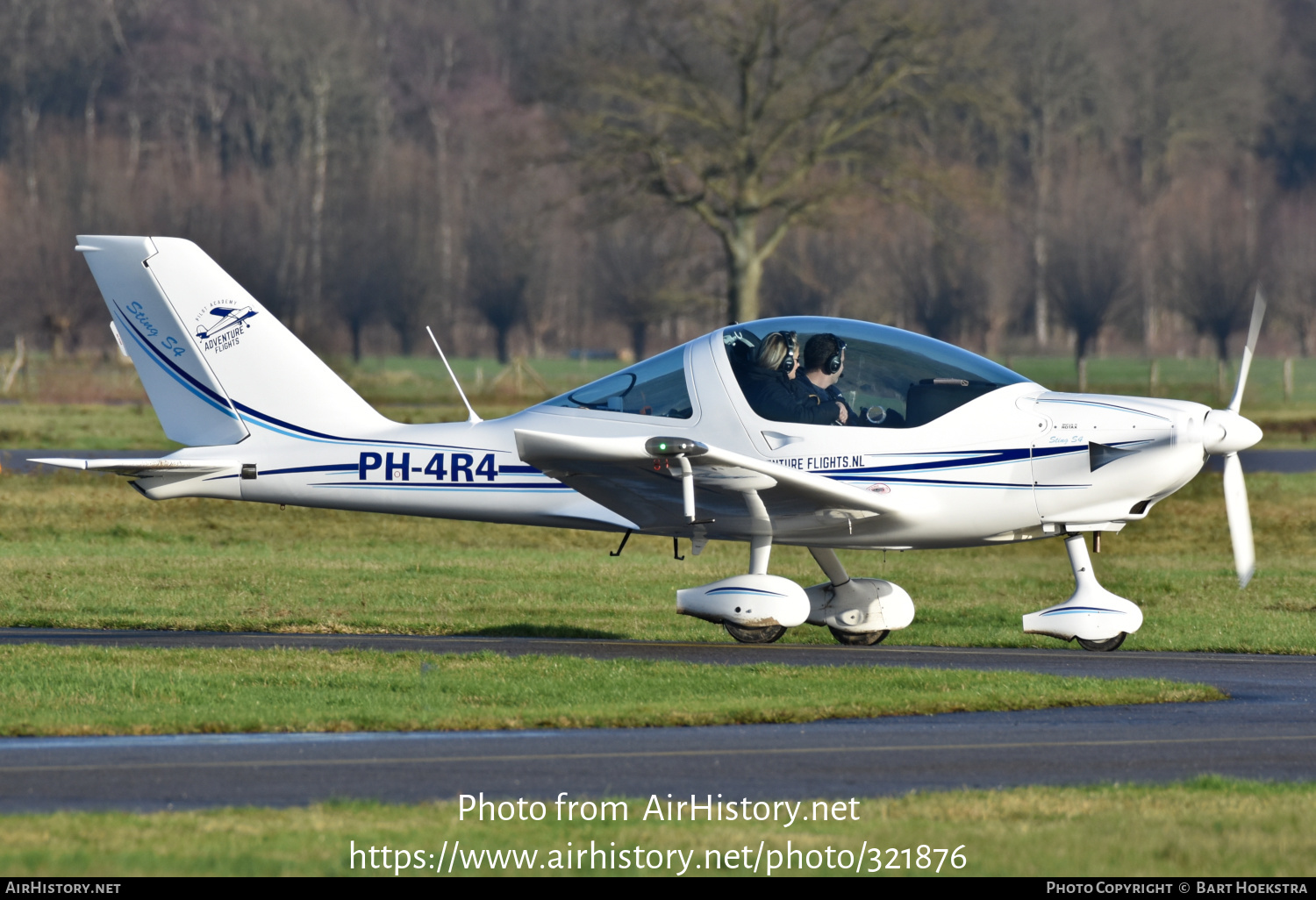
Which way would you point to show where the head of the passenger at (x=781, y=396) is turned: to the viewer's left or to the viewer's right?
to the viewer's right

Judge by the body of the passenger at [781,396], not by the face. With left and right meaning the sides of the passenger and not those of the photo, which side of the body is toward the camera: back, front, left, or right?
right

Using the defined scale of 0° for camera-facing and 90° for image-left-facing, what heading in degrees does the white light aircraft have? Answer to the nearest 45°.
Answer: approximately 270°

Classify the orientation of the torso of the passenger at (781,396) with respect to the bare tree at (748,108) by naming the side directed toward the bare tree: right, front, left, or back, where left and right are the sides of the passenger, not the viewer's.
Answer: left

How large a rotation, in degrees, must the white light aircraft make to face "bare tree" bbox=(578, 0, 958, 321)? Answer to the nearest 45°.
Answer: approximately 90° to its left
